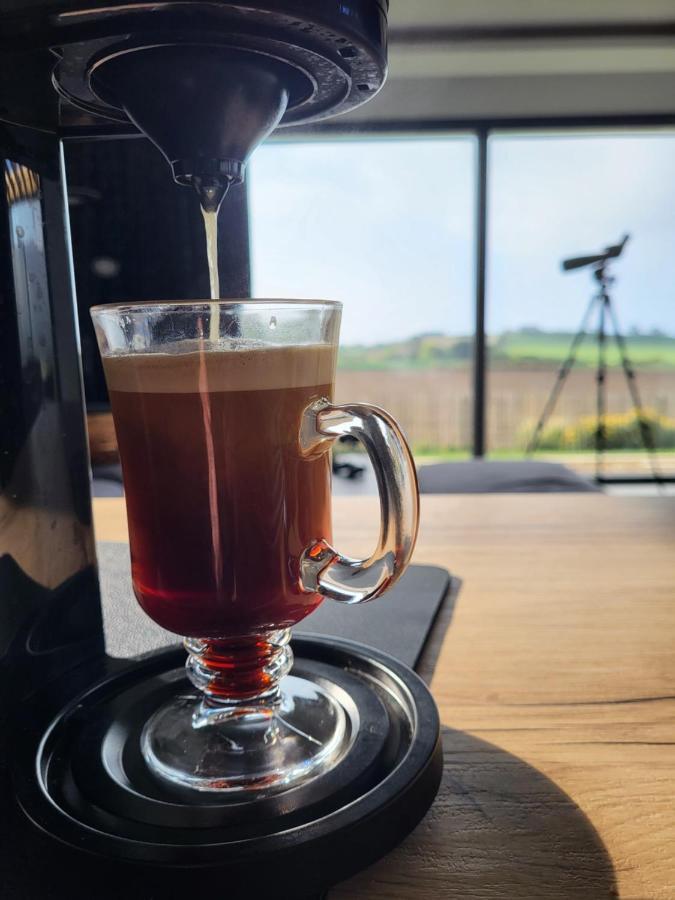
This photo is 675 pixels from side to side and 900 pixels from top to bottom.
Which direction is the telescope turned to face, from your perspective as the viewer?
facing to the left of the viewer

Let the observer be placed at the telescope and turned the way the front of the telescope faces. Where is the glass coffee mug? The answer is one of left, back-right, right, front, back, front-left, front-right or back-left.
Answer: left

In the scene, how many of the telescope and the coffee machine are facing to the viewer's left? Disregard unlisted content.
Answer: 1

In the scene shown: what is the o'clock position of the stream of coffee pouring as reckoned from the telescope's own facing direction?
The stream of coffee pouring is roughly at 9 o'clock from the telescope.

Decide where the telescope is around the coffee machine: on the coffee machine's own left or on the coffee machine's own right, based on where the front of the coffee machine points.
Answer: on the coffee machine's own left

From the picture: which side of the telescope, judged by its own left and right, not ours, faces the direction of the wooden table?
left

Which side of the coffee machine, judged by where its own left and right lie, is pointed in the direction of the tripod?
left

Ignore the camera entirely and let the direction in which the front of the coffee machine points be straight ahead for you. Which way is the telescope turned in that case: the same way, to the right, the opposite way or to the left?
the opposite way
